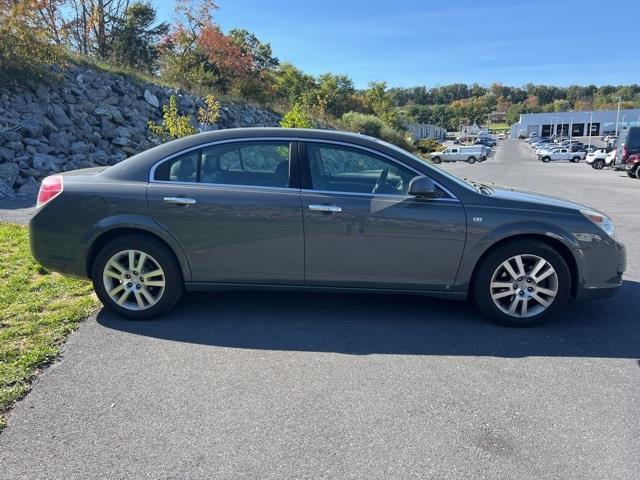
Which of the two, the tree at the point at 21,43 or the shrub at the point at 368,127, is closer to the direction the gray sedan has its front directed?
the shrub

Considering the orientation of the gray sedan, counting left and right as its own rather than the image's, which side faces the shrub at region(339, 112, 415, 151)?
left

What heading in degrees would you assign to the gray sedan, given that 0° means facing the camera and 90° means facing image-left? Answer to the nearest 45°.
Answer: approximately 270°

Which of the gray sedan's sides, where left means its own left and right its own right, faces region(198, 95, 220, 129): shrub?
left

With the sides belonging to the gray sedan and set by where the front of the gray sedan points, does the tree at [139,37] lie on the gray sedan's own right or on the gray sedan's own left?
on the gray sedan's own left

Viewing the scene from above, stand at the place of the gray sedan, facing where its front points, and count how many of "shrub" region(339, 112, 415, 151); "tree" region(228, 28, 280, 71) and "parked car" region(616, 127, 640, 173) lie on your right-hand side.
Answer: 0

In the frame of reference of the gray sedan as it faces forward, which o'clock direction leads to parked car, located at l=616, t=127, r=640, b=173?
The parked car is roughly at 10 o'clock from the gray sedan.

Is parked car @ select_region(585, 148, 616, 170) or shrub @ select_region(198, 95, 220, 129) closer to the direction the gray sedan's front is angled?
the parked car

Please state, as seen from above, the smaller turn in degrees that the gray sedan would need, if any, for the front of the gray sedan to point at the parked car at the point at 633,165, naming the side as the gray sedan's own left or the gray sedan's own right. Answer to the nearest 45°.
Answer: approximately 45° to the gray sedan's own left

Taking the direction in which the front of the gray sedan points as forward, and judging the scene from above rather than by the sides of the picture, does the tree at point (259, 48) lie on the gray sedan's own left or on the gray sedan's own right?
on the gray sedan's own left

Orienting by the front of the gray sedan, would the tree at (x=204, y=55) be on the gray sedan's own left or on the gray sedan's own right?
on the gray sedan's own left

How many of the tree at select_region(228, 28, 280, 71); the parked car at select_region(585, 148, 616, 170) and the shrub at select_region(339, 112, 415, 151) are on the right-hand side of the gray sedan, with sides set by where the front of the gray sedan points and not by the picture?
0

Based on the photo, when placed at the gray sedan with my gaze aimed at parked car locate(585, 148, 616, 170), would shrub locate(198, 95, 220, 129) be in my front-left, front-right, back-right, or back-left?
front-left

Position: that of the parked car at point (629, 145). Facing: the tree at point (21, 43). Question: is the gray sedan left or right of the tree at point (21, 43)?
left
